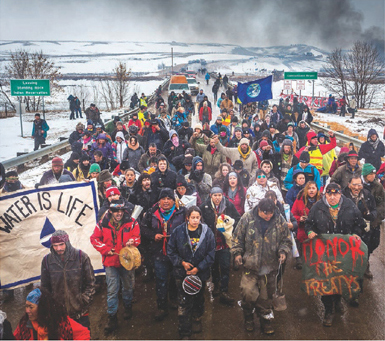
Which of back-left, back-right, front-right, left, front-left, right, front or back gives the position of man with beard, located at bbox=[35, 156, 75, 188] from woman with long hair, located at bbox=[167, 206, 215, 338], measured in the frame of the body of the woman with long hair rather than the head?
back-right

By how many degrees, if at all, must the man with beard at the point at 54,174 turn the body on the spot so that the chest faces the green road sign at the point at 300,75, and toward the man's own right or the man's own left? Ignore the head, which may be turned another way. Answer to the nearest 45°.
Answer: approximately 135° to the man's own left

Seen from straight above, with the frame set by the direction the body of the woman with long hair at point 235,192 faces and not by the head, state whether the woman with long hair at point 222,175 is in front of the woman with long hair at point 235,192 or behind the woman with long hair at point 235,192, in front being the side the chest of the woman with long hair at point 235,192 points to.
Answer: behind

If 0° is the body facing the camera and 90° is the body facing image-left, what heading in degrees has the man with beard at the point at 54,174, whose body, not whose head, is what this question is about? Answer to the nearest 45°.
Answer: approximately 0°

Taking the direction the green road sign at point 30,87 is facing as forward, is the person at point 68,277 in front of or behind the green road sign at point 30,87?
in front

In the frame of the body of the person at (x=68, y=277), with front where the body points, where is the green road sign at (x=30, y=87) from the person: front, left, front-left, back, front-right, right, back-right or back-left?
back

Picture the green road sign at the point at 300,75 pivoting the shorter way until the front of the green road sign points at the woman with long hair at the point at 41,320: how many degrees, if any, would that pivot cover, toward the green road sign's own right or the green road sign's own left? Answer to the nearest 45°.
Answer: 0° — it already faces them

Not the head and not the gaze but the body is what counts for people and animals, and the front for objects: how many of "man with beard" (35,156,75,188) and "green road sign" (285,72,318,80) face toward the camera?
2

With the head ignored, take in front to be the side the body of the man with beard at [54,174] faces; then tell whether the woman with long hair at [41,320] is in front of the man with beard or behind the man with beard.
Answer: in front

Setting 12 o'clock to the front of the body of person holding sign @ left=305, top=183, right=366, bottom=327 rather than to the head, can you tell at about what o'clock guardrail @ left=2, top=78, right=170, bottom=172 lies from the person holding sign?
The guardrail is roughly at 4 o'clock from the person holding sign.

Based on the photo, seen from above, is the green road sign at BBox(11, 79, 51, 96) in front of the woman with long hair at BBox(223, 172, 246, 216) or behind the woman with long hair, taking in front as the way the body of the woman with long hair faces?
behind

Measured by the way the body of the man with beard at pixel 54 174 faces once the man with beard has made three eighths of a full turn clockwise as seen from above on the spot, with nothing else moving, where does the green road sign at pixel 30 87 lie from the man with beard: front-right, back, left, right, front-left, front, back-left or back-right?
front-right

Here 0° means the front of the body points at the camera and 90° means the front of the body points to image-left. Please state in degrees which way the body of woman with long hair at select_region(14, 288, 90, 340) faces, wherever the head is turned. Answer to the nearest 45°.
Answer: approximately 45°
